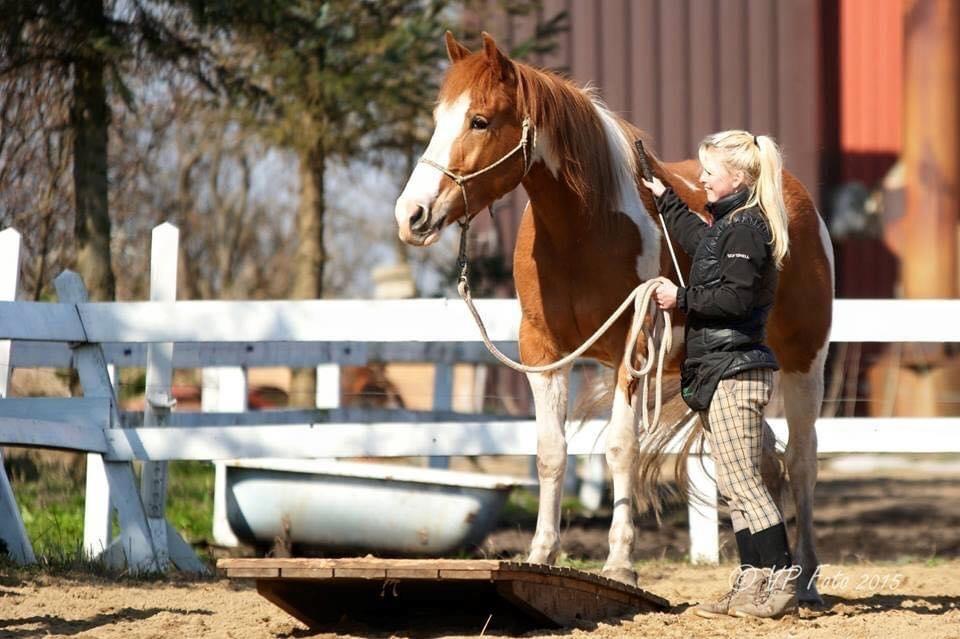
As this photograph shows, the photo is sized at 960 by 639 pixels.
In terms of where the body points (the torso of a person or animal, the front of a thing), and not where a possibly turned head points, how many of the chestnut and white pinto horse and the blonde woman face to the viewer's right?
0

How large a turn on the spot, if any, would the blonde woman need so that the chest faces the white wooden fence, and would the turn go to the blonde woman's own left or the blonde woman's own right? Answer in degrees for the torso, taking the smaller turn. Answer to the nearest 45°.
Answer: approximately 45° to the blonde woman's own right

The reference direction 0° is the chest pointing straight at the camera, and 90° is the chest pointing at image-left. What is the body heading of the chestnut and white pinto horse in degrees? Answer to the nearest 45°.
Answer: approximately 45°

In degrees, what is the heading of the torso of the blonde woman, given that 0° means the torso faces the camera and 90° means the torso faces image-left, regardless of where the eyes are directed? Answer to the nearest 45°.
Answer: approximately 90°

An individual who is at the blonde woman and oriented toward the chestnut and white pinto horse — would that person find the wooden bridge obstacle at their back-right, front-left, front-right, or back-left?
front-left

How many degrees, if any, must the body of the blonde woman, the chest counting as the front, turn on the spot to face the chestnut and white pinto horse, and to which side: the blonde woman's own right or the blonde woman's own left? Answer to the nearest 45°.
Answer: approximately 45° to the blonde woman's own right

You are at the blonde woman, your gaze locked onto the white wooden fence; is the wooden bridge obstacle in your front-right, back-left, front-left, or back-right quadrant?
front-left

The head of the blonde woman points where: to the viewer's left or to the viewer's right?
to the viewer's left

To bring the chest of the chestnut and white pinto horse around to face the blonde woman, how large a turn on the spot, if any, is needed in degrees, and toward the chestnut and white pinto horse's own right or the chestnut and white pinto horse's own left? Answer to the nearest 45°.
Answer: approximately 90° to the chestnut and white pinto horse's own left

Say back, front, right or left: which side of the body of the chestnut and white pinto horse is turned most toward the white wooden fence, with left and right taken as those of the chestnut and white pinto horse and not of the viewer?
right
